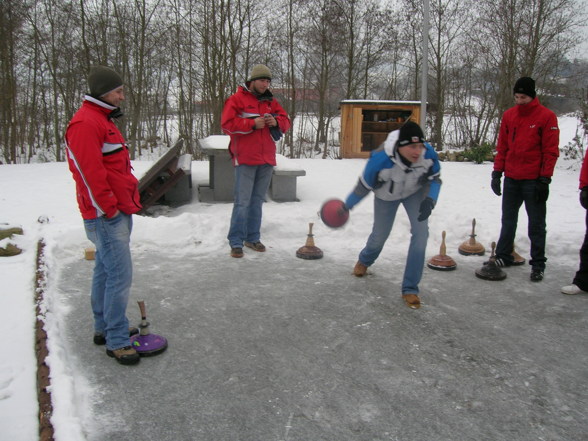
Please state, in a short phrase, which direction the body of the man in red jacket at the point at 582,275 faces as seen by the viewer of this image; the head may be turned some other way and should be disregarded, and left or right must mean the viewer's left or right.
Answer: facing to the left of the viewer

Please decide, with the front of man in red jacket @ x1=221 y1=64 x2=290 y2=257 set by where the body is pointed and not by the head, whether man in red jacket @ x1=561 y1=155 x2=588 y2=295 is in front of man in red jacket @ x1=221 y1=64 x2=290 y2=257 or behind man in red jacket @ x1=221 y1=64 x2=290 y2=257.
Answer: in front

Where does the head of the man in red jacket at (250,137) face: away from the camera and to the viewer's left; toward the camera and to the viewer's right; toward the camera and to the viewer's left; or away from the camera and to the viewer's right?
toward the camera and to the viewer's right

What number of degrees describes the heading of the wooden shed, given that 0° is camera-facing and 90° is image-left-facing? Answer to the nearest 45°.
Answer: approximately 0°

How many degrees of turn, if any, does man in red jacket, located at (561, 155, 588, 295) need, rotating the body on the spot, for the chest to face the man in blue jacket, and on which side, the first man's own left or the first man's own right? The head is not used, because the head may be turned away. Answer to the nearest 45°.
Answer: approximately 45° to the first man's own left

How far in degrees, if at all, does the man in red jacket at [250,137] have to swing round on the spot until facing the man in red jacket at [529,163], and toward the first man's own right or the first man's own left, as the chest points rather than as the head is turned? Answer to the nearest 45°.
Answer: approximately 45° to the first man's own left

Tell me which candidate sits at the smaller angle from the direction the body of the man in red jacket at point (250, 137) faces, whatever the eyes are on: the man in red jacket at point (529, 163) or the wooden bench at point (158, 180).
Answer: the man in red jacket

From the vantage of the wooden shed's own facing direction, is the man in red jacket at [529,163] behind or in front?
in front

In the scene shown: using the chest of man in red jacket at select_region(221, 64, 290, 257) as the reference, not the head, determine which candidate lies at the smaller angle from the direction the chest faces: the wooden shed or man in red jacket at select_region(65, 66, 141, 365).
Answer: the man in red jacket

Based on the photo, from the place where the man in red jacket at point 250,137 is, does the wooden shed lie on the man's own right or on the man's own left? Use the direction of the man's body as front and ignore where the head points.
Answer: on the man's own left

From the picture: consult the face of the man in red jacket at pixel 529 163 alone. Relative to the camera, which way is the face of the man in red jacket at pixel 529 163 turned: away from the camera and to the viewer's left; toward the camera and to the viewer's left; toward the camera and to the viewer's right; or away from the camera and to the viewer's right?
toward the camera and to the viewer's left

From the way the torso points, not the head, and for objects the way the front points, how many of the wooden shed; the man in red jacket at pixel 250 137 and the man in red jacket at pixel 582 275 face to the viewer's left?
1
